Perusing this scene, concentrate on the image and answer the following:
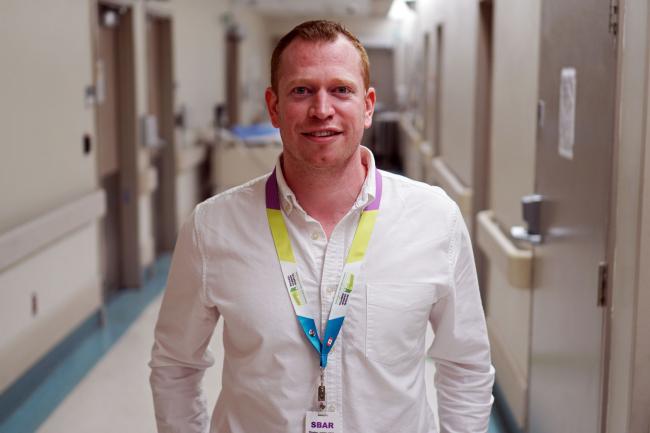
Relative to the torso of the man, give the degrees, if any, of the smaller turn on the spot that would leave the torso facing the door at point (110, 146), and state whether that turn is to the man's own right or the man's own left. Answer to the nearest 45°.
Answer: approximately 180°

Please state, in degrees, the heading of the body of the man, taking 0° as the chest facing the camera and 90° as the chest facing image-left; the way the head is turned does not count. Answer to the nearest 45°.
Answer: approximately 0°

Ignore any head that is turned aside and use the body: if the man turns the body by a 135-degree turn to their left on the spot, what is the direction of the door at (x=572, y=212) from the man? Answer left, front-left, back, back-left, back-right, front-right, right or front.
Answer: front
